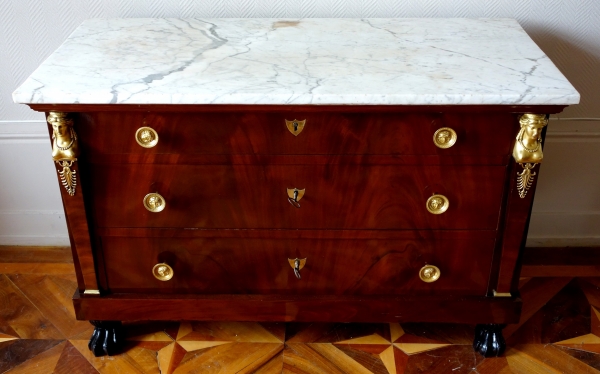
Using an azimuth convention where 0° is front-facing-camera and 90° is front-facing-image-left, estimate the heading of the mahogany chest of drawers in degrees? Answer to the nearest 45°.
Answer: approximately 0°
